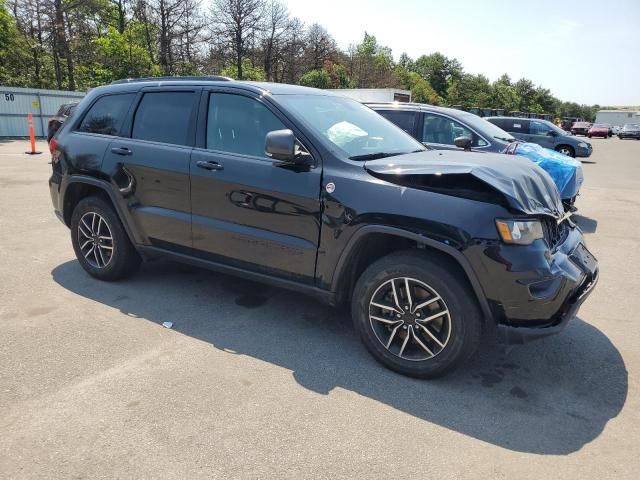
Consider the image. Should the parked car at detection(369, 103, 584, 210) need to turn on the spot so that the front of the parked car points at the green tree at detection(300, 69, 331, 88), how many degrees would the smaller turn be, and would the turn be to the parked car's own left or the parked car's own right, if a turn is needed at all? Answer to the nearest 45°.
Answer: approximately 135° to the parked car's own left

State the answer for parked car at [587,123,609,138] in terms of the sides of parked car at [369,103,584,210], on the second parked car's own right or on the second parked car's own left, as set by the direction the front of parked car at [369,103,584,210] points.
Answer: on the second parked car's own left

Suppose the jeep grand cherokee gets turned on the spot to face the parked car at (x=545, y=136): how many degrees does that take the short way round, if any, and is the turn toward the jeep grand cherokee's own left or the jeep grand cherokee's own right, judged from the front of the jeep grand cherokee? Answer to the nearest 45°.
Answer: approximately 90° to the jeep grand cherokee's own left

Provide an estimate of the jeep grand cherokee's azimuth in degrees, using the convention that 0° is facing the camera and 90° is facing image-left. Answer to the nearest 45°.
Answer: approximately 315°

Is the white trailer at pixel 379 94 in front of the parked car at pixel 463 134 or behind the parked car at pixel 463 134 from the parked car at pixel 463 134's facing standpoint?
behind

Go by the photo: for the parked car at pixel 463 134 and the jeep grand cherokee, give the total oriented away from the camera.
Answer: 0

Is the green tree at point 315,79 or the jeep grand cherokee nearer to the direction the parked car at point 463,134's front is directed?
the jeep grand cherokee

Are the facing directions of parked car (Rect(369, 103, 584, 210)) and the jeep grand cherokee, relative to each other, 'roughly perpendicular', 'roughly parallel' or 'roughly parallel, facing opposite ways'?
roughly parallel

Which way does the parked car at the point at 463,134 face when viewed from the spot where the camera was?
facing the viewer and to the right of the viewer

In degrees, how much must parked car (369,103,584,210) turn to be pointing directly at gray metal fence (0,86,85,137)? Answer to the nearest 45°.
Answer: approximately 180°

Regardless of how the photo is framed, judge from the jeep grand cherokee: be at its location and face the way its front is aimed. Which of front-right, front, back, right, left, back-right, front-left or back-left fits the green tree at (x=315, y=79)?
back-left
